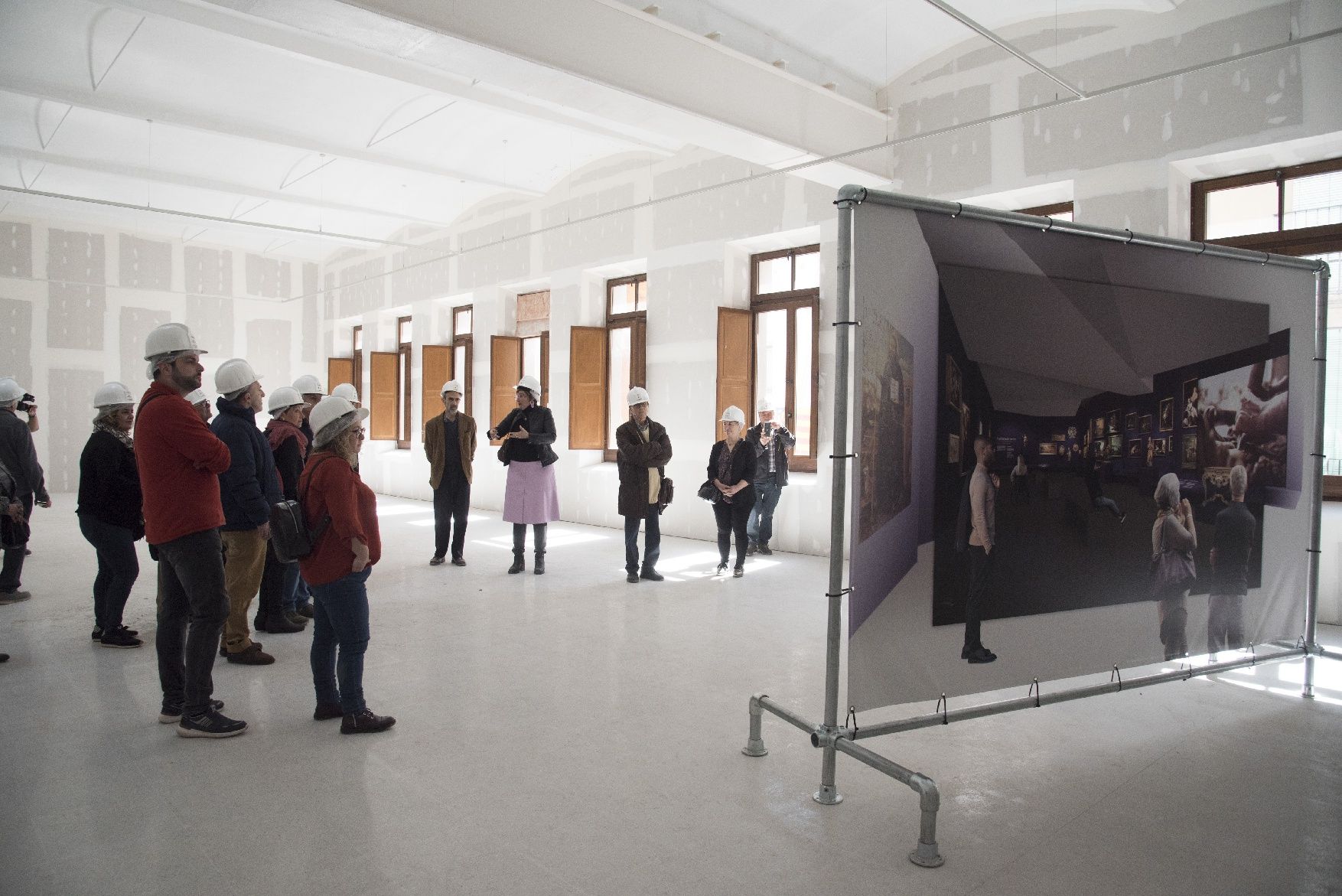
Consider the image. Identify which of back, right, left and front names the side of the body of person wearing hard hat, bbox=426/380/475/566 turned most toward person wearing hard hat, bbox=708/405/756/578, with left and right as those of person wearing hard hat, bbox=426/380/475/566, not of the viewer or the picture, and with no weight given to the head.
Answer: left

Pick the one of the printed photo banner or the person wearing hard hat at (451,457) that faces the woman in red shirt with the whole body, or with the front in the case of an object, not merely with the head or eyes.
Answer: the person wearing hard hat

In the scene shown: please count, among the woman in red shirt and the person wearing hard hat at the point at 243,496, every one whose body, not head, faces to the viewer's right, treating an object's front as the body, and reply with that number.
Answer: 2

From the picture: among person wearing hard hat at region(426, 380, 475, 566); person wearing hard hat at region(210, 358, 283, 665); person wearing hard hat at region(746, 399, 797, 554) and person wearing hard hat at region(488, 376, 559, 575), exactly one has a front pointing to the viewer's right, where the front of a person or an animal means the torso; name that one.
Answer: person wearing hard hat at region(210, 358, 283, 665)

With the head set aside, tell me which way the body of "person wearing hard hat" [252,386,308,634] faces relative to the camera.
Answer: to the viewer's right

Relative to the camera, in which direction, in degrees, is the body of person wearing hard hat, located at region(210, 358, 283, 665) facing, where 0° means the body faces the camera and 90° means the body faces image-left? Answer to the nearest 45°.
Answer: approximately 270°

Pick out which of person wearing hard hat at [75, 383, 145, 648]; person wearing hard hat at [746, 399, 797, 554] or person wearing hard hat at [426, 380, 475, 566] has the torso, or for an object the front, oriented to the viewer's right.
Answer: person wearing hard hat at [75, 383, 145, 648]

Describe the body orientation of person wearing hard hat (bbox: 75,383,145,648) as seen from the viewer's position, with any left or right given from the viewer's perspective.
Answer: facing to the right of the viewer

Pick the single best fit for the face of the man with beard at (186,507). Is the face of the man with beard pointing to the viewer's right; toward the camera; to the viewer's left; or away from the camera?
to the viewer's right

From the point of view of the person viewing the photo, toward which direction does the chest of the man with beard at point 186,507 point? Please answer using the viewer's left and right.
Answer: facing to the right of the viewer
